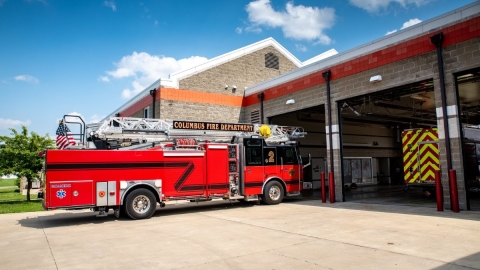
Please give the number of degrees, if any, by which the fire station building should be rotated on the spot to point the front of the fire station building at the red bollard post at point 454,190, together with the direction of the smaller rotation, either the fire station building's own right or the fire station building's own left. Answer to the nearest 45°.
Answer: approximately 45° to the fire station building's own left

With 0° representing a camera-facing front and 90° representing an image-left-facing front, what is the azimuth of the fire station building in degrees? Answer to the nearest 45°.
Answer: approximately 45°

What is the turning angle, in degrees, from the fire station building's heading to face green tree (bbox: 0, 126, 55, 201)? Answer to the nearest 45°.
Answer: approximately 45° to its right
